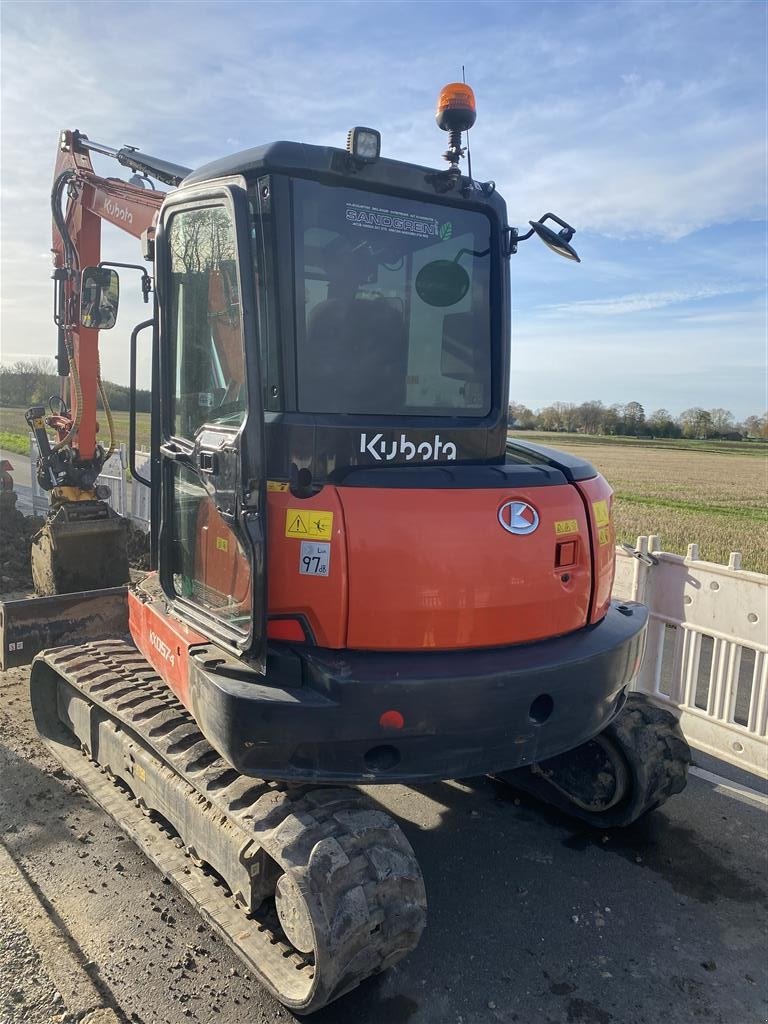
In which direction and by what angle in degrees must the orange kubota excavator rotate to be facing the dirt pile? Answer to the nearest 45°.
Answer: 0° — it already faces it

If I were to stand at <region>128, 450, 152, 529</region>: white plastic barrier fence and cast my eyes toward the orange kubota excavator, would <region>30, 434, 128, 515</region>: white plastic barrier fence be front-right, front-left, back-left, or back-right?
back-right

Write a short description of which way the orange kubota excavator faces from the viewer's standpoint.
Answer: facing away from the viewer and to the left of the viewer
